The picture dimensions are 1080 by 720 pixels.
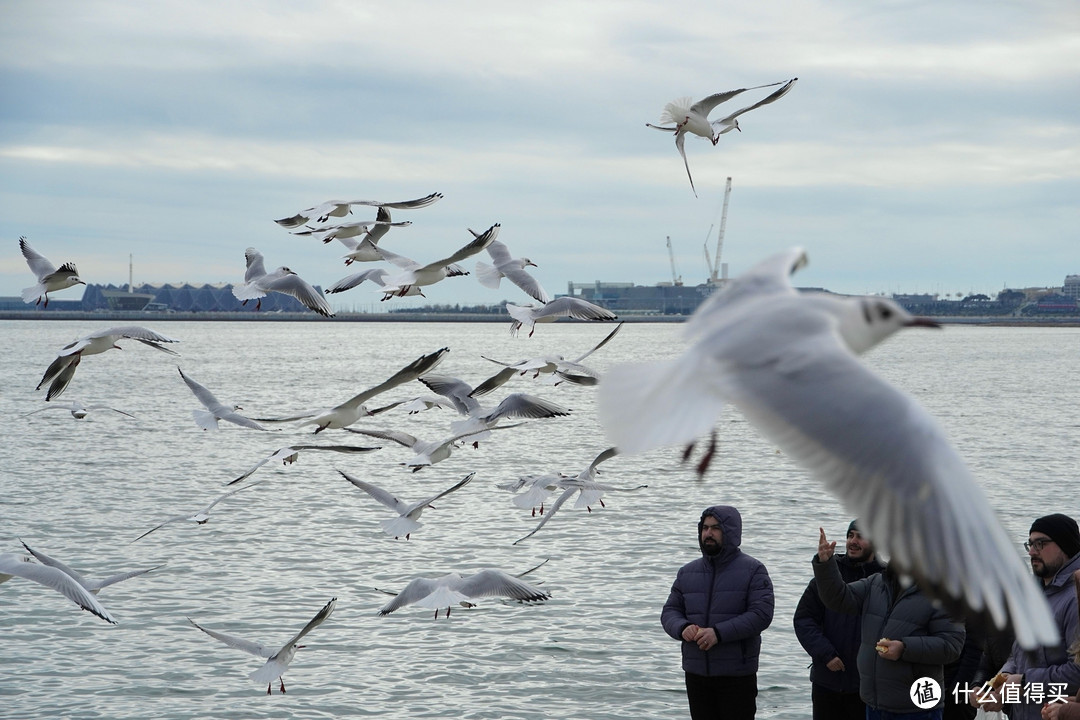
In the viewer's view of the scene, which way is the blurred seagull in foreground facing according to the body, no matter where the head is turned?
to the viewer's right

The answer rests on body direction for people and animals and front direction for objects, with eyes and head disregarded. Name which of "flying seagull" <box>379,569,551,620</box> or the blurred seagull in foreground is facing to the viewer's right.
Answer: the blurred seagull in foreground

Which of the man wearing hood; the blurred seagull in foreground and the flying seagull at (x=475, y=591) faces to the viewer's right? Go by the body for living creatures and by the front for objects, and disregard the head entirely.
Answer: the blurred seagull in foreground

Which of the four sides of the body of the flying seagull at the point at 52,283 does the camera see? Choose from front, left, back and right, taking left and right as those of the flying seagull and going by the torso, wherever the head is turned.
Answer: right

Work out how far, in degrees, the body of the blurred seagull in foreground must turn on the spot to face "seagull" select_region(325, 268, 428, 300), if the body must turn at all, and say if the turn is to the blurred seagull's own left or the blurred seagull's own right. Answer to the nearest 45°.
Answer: approximately 135° to the blurred seagull's own left

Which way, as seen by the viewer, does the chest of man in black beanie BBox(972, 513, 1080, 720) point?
to the viewer's left

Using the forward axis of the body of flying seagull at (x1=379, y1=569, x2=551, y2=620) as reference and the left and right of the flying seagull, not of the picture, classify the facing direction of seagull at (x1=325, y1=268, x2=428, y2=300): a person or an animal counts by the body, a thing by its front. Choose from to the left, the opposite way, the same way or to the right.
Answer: to the right

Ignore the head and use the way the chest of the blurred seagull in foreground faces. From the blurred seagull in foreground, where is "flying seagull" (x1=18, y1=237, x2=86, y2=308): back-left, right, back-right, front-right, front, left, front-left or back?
back-left

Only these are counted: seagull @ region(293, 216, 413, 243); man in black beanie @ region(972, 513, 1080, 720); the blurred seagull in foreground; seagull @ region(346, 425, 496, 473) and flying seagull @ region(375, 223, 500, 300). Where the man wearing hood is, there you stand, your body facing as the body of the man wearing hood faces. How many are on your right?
3
